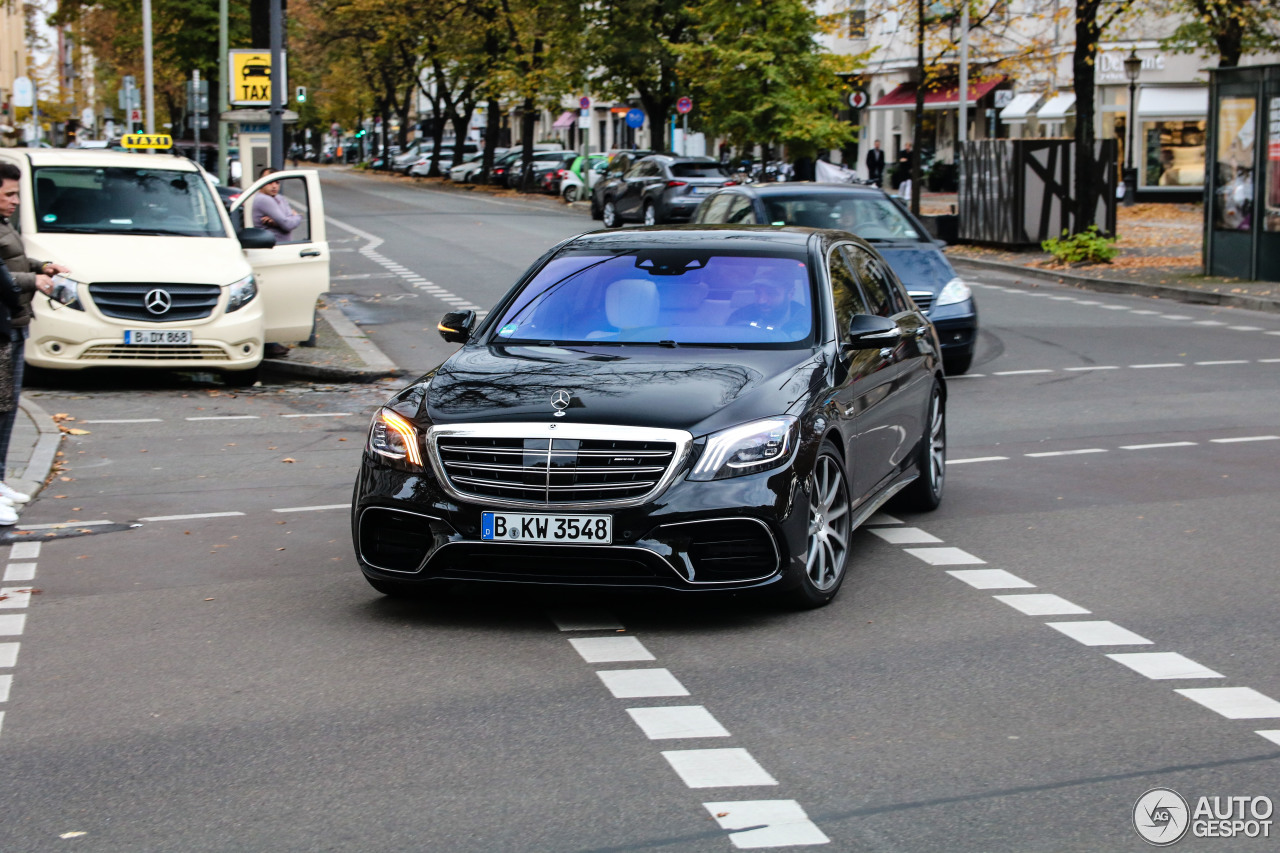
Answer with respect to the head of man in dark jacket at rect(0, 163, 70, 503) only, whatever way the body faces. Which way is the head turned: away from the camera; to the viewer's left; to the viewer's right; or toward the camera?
to the viewer's right

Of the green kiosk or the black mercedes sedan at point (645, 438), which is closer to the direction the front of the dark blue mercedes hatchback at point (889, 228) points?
the black mercedes sedan

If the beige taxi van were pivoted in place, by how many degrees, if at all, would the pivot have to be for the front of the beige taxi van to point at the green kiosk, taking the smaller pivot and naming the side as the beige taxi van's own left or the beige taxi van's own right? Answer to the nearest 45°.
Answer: approximately 135° to the beige taxi van's own left

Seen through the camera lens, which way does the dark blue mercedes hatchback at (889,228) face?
facing the viewer and to the right of the viewer

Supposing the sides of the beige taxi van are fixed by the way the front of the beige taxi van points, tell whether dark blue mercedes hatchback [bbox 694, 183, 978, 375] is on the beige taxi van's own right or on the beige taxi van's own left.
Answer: on the beige taxi van's own left

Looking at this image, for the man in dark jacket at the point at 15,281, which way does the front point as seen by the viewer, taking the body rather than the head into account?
to the viewer's right

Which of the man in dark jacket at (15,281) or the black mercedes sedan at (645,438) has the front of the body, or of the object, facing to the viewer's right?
the man in dark jacket

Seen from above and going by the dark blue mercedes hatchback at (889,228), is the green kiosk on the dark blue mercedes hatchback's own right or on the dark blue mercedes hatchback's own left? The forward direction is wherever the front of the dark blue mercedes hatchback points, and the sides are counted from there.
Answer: on the dark blue mercedes hatchback's own left

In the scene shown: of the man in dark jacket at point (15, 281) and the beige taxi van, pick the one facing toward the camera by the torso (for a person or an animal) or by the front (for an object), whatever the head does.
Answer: the beige taxi van

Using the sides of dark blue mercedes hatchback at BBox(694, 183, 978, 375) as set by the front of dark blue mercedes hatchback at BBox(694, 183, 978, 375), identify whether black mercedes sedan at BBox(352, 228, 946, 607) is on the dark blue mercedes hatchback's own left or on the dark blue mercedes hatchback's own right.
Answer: on the dark blue mercedes hatchback's own right

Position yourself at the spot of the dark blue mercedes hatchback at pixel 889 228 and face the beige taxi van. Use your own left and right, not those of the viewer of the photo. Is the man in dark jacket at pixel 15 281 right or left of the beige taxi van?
left

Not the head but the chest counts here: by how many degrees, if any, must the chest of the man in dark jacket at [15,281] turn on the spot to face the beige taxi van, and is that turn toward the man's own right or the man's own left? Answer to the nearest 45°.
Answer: approximately 90° to the man's own left

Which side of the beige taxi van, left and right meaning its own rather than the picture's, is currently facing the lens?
front

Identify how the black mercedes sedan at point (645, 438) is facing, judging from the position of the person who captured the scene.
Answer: facing the viewer and to the left of the viewer
